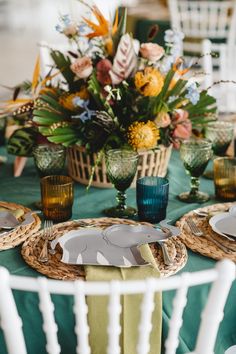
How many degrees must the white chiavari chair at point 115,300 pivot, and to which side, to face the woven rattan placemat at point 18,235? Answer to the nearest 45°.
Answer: approximately 45° to its left

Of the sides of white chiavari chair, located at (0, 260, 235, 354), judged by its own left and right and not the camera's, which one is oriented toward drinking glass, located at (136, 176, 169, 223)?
front

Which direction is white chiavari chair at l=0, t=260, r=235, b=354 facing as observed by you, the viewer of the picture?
facing away from the viewer

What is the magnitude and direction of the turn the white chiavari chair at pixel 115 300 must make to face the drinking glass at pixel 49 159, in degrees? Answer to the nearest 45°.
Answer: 0° — it already faces it

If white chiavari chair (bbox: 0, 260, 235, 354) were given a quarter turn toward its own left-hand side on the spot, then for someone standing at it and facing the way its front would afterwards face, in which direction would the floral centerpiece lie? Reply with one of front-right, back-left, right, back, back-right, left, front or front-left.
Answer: right

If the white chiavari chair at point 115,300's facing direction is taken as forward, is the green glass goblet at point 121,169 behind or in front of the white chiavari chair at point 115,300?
in front

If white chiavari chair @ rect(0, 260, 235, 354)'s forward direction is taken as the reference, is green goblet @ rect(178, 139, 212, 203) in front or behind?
in front

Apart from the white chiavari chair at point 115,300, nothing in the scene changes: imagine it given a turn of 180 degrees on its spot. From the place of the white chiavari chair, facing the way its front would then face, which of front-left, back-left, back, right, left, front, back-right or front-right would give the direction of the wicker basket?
back

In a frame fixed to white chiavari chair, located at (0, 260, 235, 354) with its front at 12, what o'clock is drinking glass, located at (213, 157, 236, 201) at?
The drinking glass is roughly at 1 o'clock from the white chiavari chair.

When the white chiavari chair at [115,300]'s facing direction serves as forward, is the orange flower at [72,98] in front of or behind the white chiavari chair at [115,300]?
in front
